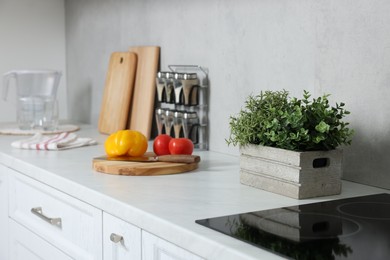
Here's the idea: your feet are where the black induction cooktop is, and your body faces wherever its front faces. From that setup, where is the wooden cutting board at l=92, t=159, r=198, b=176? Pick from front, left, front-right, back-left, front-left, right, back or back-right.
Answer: right

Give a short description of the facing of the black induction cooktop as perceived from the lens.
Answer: facing the viewer and to the left of the viewer

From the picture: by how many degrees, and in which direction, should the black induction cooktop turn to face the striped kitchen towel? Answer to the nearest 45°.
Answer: approximately 90° to its right

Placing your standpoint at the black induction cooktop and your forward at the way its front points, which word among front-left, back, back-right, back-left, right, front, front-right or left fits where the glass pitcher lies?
right

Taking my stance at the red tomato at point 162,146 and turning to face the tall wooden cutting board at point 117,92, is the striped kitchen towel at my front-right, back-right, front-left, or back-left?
front-left

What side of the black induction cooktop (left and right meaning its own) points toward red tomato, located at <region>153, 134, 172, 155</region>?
right
